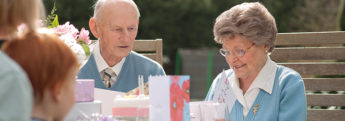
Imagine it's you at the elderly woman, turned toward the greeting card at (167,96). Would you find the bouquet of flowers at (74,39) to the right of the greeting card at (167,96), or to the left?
right

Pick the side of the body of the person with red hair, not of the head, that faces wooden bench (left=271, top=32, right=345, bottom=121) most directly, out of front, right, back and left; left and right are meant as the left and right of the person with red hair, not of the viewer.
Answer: front

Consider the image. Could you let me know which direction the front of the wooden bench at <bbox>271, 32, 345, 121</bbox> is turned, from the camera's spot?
facing the viewer

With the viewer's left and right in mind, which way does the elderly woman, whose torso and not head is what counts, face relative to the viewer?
facing the viewer and to the left of the viewer

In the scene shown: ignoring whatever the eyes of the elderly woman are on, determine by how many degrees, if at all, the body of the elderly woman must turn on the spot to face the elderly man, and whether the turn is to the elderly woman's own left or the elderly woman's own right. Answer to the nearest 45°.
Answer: approximately 45° to the elderly woman's own right

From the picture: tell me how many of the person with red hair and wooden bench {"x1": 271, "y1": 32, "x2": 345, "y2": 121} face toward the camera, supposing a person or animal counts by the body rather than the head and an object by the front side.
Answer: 1

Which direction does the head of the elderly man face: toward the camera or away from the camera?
toward the camera

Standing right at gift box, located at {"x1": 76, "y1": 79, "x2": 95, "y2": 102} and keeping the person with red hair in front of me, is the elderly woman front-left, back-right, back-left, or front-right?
back-left

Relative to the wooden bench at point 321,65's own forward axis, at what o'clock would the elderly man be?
The elderly man is roughly at 2 o'clock from the wooden bench.

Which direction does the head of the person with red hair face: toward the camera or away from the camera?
away from the camera

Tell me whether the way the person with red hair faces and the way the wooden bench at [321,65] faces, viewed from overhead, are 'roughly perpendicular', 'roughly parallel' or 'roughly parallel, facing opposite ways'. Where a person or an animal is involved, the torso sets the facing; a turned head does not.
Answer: roughly parallel, facing opposite ways

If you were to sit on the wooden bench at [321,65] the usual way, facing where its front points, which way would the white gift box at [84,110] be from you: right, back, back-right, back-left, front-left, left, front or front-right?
front-right

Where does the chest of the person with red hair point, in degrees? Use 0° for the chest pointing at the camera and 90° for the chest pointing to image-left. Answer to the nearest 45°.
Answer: approximately 225°

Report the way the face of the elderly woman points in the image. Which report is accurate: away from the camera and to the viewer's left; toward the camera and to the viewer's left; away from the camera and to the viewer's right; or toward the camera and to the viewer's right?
toward the camera and to the viewer's left

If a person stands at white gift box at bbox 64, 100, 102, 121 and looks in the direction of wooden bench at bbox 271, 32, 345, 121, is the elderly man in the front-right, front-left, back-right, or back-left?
front-left

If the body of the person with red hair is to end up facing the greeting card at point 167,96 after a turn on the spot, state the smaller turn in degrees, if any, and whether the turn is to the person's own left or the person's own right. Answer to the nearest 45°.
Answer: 0° — they already face it

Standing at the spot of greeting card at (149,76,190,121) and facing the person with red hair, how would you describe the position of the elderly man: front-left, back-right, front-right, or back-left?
back-right

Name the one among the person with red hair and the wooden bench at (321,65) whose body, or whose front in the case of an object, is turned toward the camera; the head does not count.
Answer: the wooden bench
